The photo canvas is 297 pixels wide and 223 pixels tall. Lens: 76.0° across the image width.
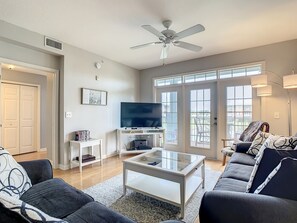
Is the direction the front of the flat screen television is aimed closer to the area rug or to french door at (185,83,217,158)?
the area rug

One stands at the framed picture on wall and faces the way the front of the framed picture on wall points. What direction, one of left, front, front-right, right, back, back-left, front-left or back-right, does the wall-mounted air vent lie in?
right

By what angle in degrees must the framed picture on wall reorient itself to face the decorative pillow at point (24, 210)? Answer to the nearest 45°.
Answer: approximately 45° to its right

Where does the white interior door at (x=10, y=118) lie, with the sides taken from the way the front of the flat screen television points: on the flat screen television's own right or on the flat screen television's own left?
on the flat screen television's own right

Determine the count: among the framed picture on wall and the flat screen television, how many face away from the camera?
0

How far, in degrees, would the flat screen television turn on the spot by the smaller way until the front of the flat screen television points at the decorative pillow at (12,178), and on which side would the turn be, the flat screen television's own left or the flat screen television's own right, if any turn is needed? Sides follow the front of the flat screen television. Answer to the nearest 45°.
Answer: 0° — it already faces it

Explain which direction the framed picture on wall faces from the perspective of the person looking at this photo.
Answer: facing the viewer and to the right of the viewer

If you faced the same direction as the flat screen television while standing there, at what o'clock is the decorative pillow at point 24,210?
The decorative pillow is roughly at 12 o'clock from the flat screen television.

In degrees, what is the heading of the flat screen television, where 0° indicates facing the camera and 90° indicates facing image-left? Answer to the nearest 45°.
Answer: approximately 0°

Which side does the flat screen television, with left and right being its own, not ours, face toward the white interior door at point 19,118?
right

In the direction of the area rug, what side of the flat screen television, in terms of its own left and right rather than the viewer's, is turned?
front
